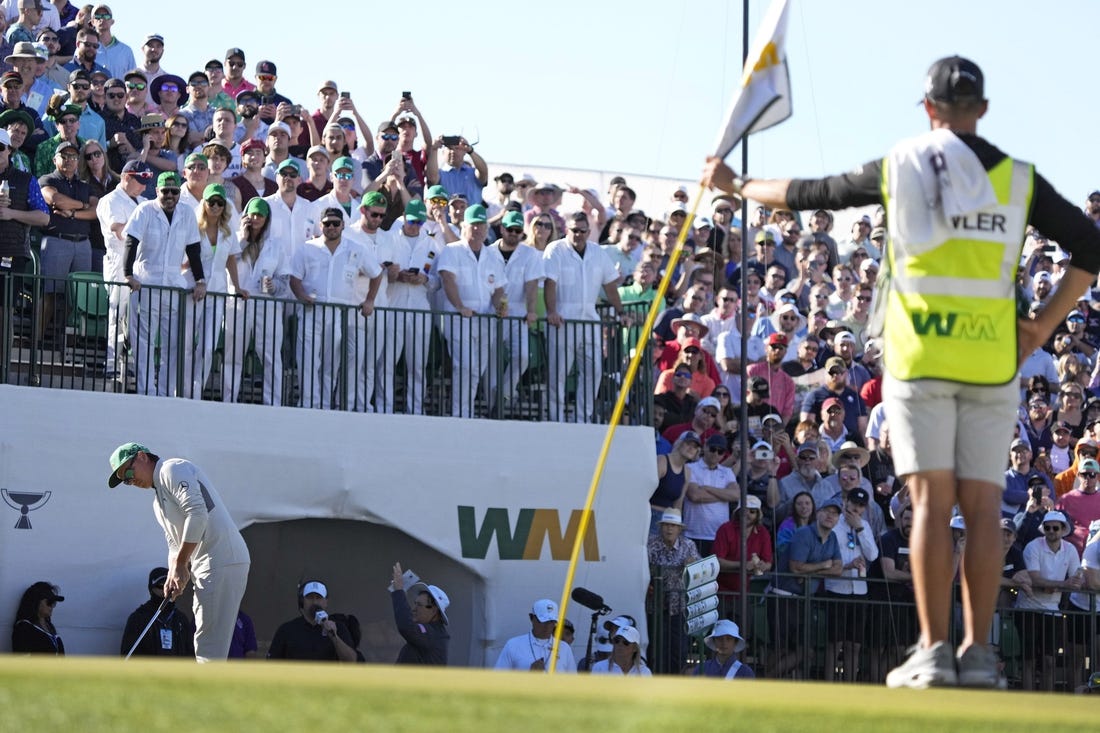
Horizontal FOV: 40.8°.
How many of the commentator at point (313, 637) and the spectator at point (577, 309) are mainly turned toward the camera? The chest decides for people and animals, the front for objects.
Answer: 2

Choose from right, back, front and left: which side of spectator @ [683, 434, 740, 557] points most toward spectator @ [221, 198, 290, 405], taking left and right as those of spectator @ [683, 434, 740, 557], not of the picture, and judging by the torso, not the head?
right

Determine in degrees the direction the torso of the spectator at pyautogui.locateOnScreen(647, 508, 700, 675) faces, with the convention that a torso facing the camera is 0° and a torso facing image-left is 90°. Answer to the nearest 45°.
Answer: approximately 0°

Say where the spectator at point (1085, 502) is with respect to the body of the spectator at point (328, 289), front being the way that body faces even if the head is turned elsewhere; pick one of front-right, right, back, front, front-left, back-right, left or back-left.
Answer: left
